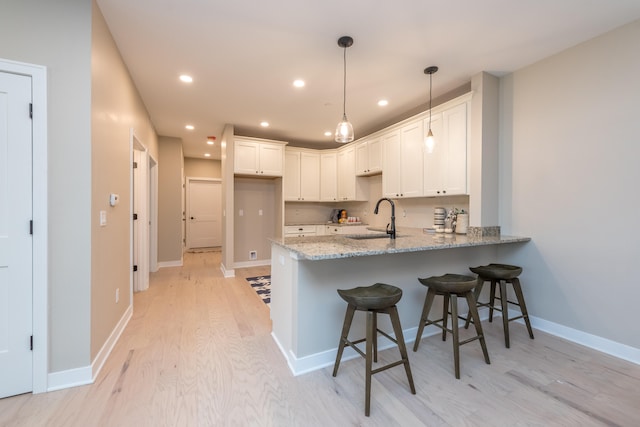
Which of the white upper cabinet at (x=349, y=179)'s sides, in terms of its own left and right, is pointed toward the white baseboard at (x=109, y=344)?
front

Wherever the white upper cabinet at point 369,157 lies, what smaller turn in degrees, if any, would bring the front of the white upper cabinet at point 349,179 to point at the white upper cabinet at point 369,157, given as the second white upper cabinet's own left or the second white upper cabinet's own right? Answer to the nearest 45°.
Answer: approximately 90° to the second white upper cabinet's own left

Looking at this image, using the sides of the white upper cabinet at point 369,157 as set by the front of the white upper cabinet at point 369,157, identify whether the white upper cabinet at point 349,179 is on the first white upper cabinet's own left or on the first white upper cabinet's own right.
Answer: on the first white upper cabinet's own right

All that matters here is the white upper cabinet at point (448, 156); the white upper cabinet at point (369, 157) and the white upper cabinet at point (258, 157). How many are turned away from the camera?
0

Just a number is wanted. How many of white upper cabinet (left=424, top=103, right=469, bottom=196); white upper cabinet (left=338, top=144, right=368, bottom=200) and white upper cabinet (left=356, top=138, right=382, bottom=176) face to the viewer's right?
0

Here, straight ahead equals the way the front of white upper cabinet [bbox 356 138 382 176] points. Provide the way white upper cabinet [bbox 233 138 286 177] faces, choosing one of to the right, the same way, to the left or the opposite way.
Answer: to the left

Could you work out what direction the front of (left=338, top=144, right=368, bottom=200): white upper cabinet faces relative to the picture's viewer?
facing the viewer and to the left of the viewer

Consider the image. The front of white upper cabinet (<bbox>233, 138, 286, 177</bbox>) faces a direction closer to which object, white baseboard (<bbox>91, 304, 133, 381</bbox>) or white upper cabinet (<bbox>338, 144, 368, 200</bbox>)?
the white baseboard

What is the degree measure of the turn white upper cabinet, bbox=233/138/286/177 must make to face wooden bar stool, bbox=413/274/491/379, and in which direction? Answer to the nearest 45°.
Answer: approximately 45° to its left

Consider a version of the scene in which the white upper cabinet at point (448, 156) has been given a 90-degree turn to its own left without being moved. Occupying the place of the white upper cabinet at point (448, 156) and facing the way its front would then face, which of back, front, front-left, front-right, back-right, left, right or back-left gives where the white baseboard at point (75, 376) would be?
right

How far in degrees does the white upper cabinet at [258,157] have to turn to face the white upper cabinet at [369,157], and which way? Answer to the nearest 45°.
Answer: approximately 90° to its left

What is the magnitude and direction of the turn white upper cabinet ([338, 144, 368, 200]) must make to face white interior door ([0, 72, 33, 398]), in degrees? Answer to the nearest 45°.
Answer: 0° — it already faces it

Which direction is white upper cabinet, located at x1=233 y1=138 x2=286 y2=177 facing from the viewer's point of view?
toward the camera

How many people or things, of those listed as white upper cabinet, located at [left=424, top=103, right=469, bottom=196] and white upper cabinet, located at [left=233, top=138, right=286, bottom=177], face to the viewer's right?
0

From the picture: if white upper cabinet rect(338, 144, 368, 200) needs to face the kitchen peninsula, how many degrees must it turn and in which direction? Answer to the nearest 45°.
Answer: approximately 45° to its left

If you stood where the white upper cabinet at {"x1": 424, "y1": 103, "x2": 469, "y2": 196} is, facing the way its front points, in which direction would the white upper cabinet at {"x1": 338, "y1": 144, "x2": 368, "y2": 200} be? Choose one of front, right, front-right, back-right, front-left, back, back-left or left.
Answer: right

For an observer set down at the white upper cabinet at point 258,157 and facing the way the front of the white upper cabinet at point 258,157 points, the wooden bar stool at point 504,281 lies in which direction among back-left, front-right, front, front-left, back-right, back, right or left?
front-left
